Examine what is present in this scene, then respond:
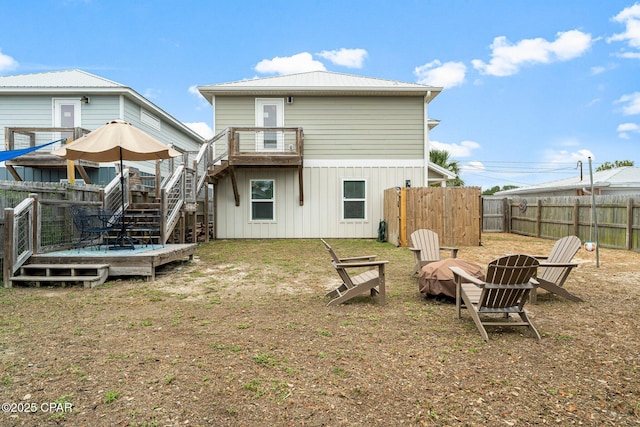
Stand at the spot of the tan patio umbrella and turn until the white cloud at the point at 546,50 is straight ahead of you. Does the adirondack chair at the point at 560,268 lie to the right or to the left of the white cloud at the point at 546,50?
right

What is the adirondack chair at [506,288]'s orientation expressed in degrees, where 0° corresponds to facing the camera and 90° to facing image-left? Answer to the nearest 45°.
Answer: approximately 135°

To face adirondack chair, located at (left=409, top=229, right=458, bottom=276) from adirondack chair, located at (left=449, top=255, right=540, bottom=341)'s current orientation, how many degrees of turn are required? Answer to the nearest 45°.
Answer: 0° — it already faces it

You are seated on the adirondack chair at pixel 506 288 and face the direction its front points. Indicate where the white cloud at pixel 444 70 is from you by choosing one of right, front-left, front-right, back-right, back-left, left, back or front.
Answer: front-right

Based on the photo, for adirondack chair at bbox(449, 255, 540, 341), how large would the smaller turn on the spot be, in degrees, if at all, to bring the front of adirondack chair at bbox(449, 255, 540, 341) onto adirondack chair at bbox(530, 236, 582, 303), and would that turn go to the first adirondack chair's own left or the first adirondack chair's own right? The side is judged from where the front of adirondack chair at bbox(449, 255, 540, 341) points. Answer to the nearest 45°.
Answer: approximately 45° to the first adirondack chair's own right

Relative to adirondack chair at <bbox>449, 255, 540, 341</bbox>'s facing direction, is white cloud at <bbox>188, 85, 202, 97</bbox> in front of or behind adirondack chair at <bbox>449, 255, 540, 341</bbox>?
in front

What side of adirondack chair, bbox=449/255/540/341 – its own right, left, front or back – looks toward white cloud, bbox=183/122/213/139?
front

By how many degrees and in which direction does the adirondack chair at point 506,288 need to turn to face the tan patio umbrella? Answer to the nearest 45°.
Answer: approximately 45° to its left

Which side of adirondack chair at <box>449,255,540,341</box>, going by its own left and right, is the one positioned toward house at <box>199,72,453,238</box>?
front

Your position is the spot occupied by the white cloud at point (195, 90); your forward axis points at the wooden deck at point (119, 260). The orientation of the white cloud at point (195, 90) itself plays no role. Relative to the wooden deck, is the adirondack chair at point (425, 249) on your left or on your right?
left

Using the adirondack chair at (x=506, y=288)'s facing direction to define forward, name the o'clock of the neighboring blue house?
The neighboring blue house is roughly at 11 o'clock from the adirondack chair.

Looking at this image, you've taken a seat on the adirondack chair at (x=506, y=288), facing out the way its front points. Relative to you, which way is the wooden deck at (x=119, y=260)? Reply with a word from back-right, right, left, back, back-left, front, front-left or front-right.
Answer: front-left

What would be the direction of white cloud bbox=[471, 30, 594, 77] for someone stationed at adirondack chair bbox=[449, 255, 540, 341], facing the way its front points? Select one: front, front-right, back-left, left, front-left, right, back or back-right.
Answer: front-right
